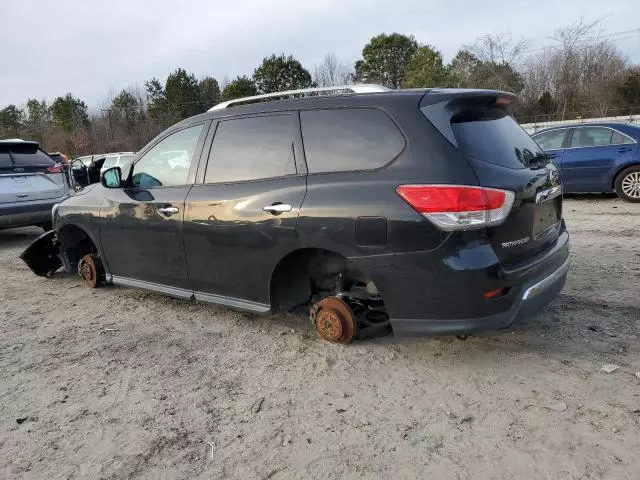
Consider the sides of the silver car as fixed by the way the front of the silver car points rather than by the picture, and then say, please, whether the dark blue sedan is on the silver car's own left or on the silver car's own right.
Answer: on the silver car's own right

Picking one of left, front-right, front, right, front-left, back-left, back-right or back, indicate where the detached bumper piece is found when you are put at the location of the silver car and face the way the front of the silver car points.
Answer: back

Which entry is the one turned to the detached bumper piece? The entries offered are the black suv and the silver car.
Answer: the black suv

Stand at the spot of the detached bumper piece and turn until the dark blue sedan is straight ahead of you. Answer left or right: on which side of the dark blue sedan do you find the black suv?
right

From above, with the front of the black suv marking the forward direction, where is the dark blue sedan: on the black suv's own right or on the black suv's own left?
on the black suv's own right

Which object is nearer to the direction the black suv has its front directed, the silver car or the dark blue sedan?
the silver car

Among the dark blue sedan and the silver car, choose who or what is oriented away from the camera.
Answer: the silver car

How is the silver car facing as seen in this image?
away from the camera

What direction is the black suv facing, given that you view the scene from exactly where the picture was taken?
facing away from the viewer and to the left of the viewer
